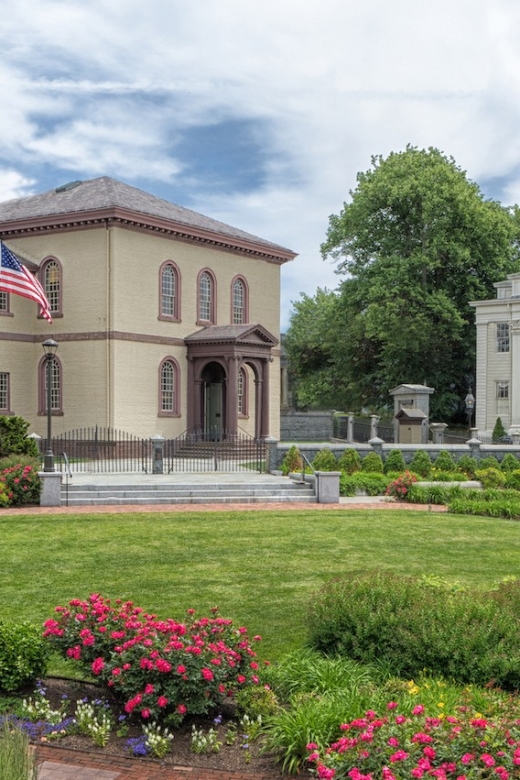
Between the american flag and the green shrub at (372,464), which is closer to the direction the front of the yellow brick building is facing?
the green shrub

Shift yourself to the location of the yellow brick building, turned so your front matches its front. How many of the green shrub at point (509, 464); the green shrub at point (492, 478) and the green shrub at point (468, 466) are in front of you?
3

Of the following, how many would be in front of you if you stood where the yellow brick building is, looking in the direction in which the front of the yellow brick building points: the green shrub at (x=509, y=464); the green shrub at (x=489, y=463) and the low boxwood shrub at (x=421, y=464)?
3

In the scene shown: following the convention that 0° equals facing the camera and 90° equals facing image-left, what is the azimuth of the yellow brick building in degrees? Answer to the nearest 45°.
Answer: approximately 315°

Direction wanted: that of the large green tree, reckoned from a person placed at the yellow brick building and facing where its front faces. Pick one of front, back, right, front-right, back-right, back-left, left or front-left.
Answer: left

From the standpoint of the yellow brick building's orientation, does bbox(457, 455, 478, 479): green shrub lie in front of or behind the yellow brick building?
in front

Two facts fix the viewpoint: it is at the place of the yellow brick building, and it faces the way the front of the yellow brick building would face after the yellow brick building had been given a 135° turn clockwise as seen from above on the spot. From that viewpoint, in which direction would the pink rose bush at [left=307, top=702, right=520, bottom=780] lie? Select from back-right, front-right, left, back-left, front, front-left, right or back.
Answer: left

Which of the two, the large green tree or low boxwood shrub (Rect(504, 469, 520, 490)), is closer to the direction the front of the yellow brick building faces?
the low boxwood shrub

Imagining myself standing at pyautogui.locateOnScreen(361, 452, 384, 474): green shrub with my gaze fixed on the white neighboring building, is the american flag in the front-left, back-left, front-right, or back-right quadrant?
back-left

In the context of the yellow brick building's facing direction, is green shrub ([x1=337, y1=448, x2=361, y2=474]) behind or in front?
in front

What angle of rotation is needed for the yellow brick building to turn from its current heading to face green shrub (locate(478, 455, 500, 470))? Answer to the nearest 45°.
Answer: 0° — it already faces it

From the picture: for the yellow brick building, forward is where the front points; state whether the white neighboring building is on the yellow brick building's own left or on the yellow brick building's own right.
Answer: on the yellow brick building's own left

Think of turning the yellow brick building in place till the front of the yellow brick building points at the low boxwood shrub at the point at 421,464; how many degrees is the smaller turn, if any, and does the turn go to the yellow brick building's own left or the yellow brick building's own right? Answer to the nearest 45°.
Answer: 0° — it already faces it

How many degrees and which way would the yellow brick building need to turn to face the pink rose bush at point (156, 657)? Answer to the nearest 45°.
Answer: approximately 45° to its right

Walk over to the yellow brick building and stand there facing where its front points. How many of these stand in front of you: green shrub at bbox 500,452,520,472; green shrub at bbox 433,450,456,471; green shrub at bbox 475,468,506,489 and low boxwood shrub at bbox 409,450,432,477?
4

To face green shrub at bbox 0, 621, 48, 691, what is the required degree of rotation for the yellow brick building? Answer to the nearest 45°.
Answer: approximately 45° to its right

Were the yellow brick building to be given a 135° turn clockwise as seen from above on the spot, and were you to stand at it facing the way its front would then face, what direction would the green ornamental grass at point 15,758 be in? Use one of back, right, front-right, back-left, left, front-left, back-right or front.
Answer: left
